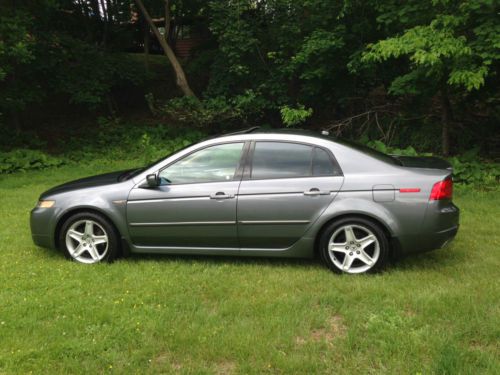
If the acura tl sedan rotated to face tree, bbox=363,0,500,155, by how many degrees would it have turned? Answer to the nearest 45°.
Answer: approximately 135° to its right

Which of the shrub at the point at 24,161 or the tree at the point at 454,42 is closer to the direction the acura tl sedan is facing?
the shrub

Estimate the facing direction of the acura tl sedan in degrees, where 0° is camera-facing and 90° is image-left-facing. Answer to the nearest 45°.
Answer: approximately 90°

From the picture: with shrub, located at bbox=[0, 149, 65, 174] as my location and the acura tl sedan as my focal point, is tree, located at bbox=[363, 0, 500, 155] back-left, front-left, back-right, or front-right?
front-left

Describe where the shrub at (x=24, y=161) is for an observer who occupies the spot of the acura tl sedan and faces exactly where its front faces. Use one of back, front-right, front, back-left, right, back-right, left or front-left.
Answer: front-right
